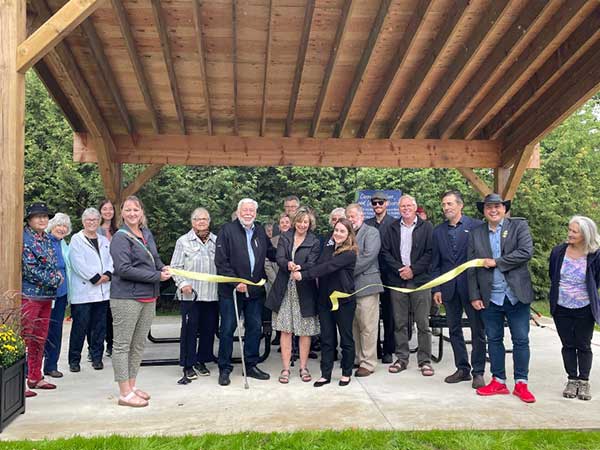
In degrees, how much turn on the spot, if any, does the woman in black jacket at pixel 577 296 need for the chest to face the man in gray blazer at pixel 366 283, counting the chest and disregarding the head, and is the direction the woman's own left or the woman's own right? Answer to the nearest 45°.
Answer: approximately 90° to the woman's own right

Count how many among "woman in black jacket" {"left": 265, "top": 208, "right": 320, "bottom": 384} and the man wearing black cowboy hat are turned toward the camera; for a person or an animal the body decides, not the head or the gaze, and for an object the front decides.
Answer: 2

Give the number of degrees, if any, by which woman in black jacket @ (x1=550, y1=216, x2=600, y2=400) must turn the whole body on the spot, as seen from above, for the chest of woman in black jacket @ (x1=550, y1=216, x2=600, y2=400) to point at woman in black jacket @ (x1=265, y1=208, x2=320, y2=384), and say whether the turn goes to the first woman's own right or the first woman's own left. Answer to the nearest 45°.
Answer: approximately 90° to the first woman's own right

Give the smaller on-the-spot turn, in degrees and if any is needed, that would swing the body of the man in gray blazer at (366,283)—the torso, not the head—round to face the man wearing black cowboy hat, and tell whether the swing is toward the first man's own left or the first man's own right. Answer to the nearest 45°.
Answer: approximately 90° to the first man's own left

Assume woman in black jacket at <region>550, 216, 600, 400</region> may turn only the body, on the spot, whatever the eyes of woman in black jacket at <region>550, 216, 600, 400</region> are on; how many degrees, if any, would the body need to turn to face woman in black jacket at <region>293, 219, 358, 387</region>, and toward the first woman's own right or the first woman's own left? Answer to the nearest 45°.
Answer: approximately 90° to the first woman's own right

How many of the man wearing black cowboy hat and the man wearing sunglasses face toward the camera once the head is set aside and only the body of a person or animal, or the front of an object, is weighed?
2

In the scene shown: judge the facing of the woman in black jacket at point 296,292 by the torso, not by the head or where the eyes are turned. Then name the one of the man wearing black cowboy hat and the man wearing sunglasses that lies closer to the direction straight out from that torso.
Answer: the man wearing black cowboy hat

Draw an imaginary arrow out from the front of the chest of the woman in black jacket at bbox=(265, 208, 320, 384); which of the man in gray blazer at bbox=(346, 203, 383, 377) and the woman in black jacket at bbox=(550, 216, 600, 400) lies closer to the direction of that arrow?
the woman in black jacket

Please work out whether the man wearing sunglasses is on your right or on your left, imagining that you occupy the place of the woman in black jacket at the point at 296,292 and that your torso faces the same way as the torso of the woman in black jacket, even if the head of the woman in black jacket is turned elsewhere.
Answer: on your left
